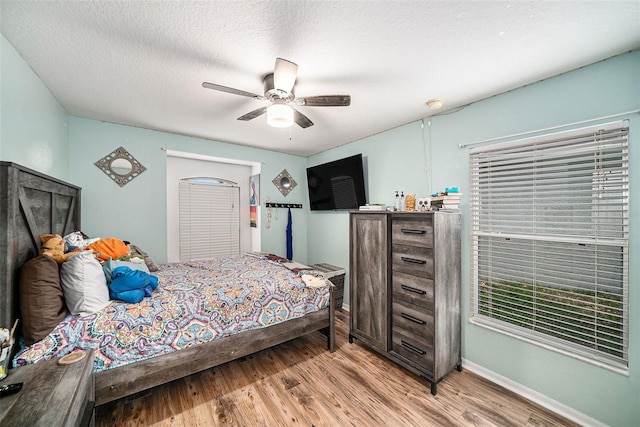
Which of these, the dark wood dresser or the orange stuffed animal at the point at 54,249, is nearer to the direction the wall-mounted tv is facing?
the orange stuffed animal

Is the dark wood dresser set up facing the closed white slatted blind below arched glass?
no

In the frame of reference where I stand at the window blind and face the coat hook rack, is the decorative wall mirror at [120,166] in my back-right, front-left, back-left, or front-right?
front-left

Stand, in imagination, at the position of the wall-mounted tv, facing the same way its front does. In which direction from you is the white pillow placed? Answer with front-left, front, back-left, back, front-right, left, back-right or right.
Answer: front

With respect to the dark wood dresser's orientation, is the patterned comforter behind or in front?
in front

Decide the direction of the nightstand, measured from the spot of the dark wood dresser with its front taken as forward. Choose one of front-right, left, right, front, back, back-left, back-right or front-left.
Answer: front

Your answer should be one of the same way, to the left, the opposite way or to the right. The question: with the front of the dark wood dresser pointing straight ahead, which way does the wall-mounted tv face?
the same way

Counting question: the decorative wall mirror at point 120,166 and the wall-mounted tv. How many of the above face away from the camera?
0

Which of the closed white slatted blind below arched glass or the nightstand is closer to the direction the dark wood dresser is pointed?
the nightstand

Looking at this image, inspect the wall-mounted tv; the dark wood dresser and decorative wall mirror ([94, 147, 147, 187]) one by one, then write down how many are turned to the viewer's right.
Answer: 0

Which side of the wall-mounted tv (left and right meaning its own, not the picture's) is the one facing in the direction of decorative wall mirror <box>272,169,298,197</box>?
right

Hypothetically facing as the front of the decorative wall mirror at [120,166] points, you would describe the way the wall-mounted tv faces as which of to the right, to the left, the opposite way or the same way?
to the right

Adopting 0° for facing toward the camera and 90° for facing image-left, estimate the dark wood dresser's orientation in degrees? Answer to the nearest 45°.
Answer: approximately 45°

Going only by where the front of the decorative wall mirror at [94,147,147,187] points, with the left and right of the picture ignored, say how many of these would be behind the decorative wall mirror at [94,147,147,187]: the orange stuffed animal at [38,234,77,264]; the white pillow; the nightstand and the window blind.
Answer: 0

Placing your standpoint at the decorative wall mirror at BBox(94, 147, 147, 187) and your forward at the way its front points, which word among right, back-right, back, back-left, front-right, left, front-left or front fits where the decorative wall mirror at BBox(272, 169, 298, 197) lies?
left

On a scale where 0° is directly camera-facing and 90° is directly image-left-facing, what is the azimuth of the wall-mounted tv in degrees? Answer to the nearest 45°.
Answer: approximately 45°

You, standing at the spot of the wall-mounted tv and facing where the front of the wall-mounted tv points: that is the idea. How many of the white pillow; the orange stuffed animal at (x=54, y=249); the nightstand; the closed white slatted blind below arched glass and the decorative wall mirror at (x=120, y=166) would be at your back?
0
